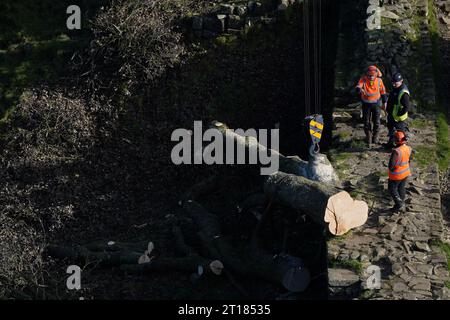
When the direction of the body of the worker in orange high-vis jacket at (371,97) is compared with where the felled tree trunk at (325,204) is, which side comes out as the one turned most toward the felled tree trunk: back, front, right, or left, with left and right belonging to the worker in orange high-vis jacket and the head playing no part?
front

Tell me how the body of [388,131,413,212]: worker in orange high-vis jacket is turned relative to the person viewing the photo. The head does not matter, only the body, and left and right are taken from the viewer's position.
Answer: facing away from the viewer and to the left of the viewer

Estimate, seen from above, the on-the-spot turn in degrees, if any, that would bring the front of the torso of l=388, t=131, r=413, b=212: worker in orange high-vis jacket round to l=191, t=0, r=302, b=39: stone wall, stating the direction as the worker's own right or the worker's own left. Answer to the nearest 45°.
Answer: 0° — they already face it

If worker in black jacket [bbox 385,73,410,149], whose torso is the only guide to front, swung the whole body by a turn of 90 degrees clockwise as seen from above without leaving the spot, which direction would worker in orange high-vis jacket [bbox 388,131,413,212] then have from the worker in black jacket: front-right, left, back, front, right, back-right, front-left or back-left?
back-left

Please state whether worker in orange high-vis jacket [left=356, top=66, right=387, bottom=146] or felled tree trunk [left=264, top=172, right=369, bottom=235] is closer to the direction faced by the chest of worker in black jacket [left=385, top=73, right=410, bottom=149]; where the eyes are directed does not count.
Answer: the felled tree trunk

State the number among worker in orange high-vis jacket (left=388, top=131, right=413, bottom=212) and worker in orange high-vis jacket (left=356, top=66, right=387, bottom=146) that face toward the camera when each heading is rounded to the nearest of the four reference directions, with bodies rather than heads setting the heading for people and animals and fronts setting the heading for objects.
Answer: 1

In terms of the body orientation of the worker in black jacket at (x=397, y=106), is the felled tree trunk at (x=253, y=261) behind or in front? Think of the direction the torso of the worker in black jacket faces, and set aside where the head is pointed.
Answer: in front

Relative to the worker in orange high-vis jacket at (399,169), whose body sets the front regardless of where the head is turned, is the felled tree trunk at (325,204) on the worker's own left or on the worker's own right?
on the worker's own left
